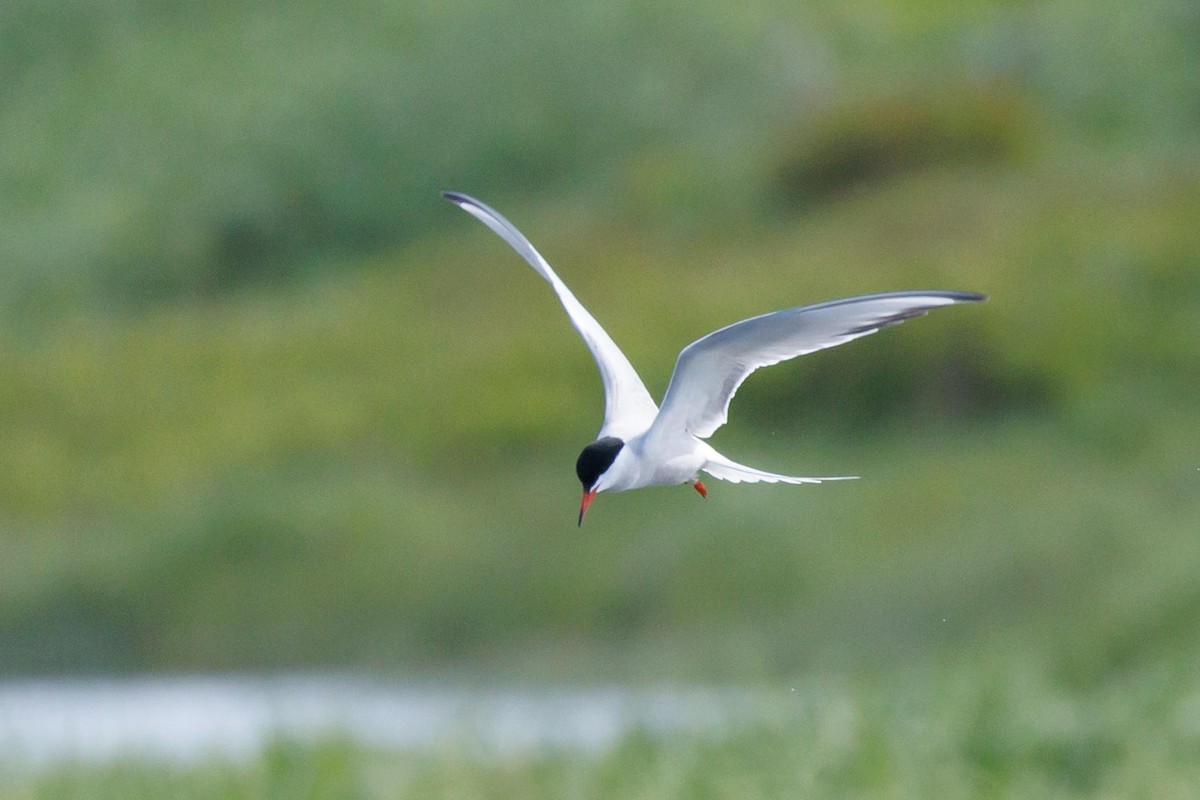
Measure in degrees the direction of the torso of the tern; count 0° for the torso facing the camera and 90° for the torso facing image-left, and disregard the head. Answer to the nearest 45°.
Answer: approximately 45°
